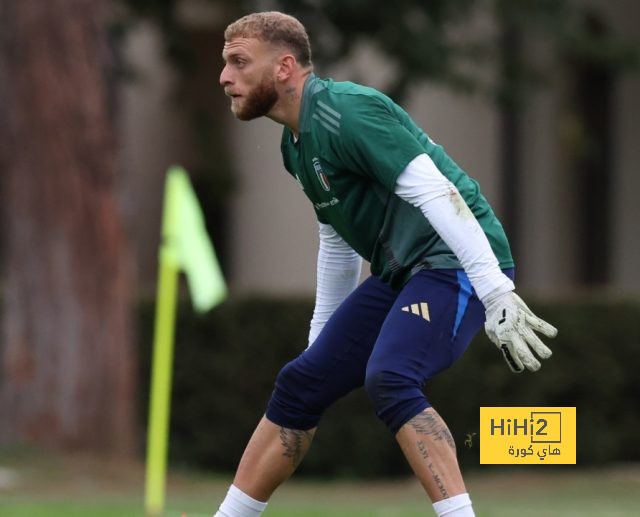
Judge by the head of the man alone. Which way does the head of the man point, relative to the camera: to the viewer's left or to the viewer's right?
to the viewer's left

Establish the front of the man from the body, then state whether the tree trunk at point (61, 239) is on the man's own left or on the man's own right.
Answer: on the man's own right

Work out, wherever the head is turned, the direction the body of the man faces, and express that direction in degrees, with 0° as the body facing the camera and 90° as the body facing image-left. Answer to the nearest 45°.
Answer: approximately 45°

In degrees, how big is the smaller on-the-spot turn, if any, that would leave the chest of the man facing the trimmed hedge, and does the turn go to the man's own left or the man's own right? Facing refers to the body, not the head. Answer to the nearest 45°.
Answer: approximately 135° to the man's own right
